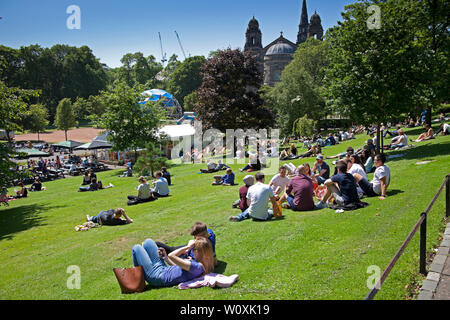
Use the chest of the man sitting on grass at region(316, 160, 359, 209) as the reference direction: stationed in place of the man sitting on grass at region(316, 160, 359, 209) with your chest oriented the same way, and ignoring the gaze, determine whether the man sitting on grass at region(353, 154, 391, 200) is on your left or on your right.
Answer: on your right

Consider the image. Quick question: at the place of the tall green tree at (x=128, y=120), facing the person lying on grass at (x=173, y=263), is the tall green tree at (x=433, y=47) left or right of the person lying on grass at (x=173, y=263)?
left

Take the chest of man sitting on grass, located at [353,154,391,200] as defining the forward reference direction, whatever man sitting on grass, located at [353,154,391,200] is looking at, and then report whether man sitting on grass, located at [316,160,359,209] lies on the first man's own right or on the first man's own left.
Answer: on the first man's own left

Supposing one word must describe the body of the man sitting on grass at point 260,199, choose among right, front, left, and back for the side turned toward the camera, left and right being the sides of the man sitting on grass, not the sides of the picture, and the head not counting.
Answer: back

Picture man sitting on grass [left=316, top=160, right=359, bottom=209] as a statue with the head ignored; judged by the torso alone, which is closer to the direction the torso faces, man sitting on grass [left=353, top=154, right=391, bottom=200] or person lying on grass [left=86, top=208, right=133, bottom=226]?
the person lying on grass

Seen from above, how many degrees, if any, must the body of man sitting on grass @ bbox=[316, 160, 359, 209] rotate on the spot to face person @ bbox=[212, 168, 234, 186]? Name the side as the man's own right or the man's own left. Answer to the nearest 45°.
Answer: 0° — they already face them

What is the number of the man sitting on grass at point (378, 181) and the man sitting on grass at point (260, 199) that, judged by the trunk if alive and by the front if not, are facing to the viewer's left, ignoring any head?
1

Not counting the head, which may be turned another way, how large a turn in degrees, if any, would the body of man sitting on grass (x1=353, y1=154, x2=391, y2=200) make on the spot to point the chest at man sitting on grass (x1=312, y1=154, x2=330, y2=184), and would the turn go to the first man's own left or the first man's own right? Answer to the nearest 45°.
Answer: approximately 45° to the first man's own right

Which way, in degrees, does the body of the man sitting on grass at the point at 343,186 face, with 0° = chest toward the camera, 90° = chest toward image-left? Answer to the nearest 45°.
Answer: approximately 135°

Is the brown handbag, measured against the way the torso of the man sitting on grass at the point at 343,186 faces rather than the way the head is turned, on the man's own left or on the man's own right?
on the man's own left

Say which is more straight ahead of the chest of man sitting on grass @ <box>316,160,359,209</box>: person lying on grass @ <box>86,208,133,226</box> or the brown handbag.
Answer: the person lying on grass

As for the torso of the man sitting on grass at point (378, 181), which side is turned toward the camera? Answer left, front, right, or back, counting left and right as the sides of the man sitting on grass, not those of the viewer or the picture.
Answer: left
